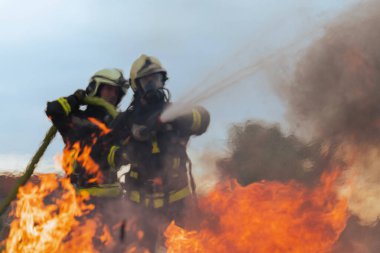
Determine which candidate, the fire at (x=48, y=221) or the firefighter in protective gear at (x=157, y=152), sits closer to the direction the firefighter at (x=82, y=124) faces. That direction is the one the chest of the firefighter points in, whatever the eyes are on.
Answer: the firefighter in protective gear

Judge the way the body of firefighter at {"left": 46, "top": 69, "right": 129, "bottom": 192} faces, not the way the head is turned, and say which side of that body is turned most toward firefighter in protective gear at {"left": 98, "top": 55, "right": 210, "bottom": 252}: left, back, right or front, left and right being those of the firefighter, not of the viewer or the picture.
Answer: front

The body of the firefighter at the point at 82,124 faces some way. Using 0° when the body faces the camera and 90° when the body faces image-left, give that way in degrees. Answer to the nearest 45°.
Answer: approximately 315°
